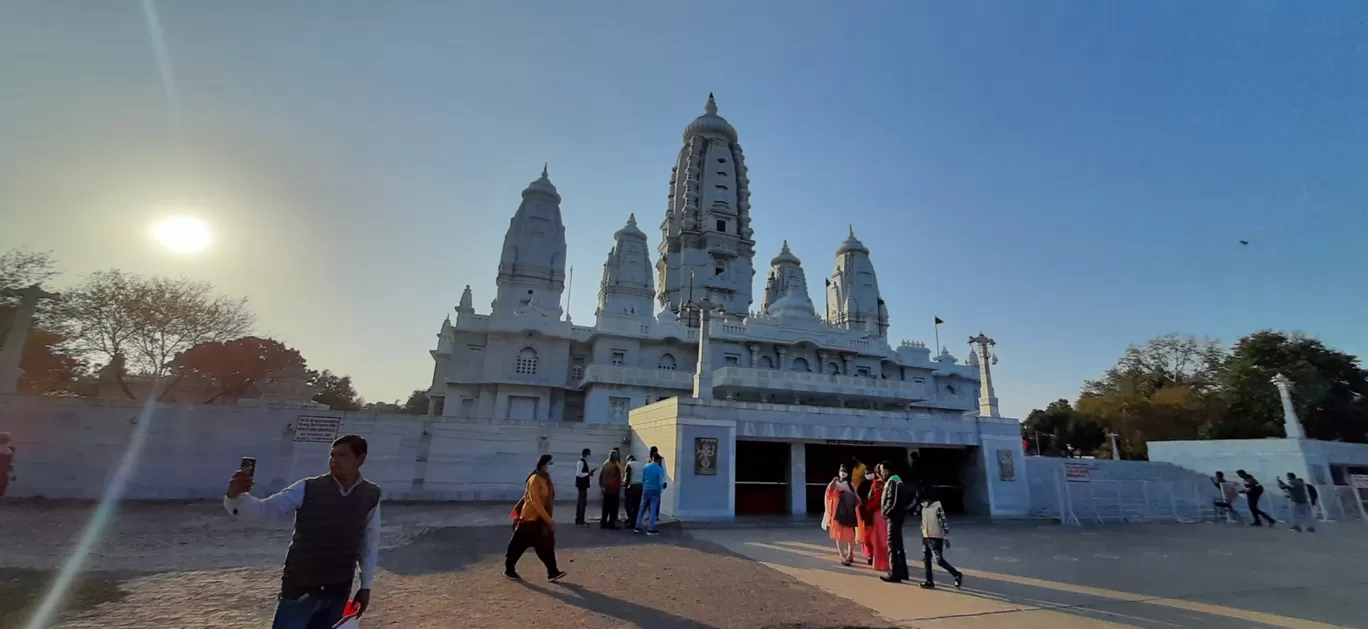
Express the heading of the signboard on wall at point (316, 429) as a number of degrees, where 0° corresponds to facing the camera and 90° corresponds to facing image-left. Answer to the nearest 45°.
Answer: approximately 0°

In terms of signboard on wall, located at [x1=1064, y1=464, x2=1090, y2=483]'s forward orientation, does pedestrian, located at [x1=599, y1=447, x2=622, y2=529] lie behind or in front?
in front

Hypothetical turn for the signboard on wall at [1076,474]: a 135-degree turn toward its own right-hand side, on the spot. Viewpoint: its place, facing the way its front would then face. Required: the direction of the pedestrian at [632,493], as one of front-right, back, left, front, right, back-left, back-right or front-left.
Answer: left

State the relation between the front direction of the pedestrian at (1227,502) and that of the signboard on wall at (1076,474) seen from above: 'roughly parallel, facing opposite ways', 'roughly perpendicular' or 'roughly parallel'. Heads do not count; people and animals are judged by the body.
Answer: roughly perpendicular

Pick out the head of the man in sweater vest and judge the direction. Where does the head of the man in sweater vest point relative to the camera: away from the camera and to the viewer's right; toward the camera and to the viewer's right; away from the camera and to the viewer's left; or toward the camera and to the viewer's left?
toward the camera and to the viewer's left

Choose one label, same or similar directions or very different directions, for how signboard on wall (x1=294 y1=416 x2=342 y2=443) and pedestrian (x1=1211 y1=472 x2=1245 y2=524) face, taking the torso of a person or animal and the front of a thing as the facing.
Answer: very different directions

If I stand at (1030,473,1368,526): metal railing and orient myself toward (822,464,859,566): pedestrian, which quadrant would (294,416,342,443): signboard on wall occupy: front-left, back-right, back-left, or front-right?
front-right

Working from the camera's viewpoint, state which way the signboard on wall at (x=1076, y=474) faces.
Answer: facing the viewer

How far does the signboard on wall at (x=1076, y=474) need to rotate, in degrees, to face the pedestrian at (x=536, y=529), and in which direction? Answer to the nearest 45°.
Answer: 0° — it already faces them

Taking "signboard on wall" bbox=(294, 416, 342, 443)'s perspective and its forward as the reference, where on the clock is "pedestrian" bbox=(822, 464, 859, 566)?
The pedestrian is roughly at 11 o'clock from the signboard on wall.

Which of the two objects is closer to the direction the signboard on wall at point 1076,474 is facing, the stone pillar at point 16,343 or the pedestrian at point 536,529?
the pedestrian

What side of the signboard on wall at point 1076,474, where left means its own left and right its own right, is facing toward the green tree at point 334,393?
right

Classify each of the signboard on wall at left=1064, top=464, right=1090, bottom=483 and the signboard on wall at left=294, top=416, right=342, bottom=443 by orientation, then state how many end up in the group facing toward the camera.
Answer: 2
